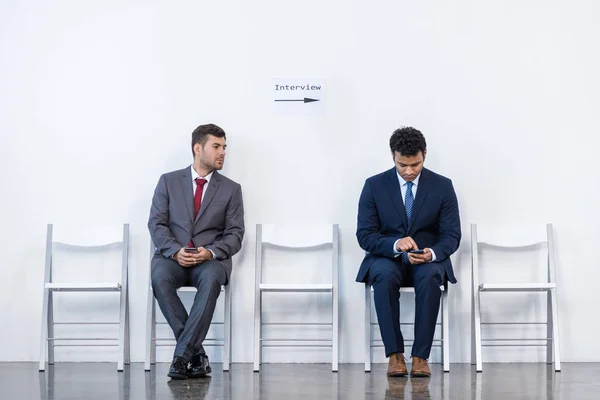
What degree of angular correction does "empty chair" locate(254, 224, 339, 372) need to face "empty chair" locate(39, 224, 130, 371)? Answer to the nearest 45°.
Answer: approximately 90° to its right

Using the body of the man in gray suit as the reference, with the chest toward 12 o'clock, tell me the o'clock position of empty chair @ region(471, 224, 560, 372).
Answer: The empty chair is roughly at 9 o'clock from the man in gray suit.

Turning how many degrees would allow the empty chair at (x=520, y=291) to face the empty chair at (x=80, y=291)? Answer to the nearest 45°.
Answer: approximately 90° to its right

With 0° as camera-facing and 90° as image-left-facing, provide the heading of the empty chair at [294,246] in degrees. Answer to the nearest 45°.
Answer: approximately 0°

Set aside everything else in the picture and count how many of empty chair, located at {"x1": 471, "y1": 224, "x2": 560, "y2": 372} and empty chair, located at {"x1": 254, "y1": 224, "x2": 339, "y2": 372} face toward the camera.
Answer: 2

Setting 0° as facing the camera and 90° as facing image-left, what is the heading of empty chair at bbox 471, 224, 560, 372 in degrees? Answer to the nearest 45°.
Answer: approximately 0°
